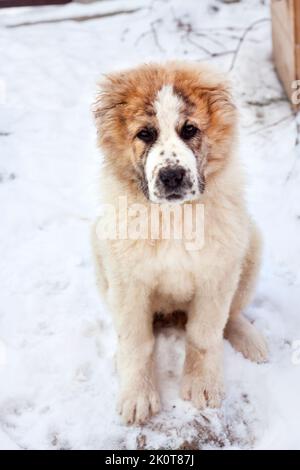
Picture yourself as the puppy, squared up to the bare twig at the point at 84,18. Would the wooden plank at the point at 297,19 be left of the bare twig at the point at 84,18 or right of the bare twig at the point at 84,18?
right

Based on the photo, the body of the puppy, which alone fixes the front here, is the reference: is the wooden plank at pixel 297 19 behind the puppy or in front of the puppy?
behind

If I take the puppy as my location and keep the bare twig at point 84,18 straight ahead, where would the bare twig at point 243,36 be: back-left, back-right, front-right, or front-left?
front-right

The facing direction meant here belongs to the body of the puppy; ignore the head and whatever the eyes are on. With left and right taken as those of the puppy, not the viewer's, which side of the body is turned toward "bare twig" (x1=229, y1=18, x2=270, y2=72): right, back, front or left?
back

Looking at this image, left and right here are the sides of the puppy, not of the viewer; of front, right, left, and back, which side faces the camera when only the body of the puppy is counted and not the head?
front
